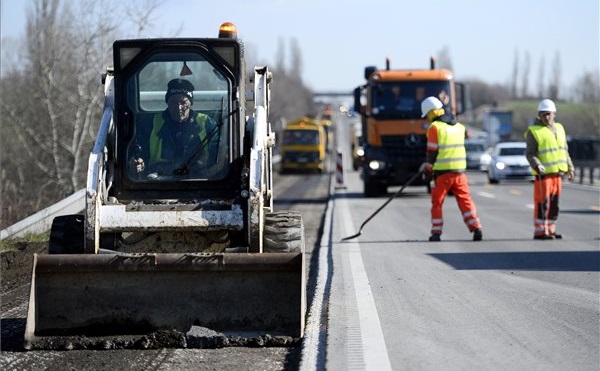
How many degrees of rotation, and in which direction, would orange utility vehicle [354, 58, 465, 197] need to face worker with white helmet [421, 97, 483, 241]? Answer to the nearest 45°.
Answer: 0° — it already faces them

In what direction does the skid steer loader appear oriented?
toward the camera

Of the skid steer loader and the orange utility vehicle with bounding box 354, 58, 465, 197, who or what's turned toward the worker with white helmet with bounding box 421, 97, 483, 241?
the orange utility vehicle

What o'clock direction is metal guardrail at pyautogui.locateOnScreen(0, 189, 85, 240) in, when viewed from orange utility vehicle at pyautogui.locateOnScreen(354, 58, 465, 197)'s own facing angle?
The metal guardrail is roughly at 1 o'clock from the orange utility vehicle.

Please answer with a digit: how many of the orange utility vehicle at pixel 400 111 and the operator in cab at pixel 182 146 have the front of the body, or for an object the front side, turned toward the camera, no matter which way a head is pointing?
2

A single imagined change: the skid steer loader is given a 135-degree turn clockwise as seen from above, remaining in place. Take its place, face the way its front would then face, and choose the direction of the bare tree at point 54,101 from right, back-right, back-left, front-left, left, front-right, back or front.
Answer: front-right

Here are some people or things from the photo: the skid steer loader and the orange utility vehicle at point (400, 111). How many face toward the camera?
2

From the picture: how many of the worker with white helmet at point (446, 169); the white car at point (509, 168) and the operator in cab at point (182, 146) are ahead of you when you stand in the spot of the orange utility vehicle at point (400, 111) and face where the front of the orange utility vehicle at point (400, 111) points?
2

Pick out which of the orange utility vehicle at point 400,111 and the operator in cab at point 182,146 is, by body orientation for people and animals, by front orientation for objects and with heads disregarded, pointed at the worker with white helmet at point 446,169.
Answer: the orange utility vehicle
